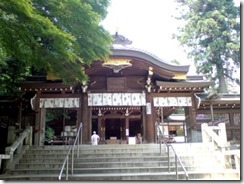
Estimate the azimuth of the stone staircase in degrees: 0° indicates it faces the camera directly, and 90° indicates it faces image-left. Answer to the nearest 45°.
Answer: approximately 0°

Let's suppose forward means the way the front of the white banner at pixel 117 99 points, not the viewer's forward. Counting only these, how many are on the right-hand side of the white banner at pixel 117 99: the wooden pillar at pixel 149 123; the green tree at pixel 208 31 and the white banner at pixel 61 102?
1

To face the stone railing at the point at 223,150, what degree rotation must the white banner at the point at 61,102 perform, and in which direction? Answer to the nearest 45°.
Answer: approximately 45° to its left

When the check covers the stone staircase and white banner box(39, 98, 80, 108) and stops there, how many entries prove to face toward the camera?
2

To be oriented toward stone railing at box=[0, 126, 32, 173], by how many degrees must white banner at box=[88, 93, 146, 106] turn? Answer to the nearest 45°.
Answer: approximately 45° to its right

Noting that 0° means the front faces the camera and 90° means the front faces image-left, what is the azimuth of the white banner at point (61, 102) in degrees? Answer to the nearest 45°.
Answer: approximately 0°

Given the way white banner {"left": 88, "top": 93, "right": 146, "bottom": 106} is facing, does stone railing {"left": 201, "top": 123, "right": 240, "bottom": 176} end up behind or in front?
in front
